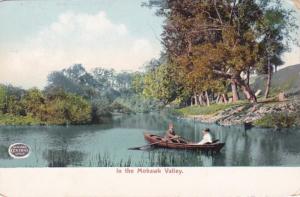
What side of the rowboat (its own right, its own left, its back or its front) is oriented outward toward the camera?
left

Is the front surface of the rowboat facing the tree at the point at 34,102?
yes
